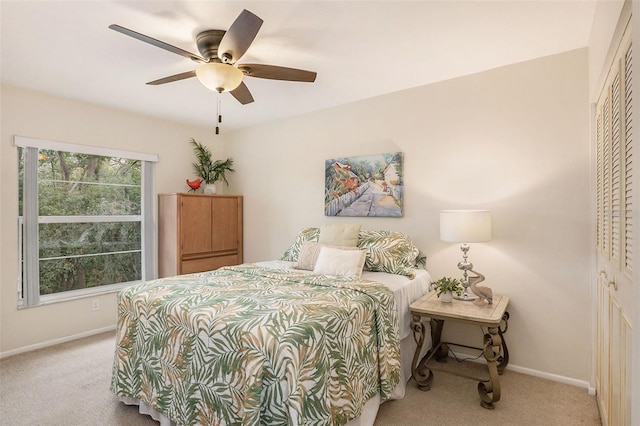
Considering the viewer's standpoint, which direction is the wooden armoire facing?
facing the viewer and to the right of the viewer

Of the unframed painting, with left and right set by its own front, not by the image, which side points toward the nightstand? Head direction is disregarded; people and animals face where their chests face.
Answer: left

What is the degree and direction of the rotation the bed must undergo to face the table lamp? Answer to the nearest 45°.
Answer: approximately 135° to its left

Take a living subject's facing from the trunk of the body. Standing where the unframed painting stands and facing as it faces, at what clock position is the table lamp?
The table lamp is roughly at 9 o'clock from the unframed painting.

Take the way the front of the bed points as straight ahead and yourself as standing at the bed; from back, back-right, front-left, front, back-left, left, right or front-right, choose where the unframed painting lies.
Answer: back

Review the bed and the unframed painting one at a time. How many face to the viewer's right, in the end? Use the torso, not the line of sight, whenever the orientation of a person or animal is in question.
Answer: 0

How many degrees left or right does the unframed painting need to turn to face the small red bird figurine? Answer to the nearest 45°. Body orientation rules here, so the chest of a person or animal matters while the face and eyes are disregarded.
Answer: approximately 45° to its right

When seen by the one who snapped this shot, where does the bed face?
facing the viewer and to the left of the viewer
